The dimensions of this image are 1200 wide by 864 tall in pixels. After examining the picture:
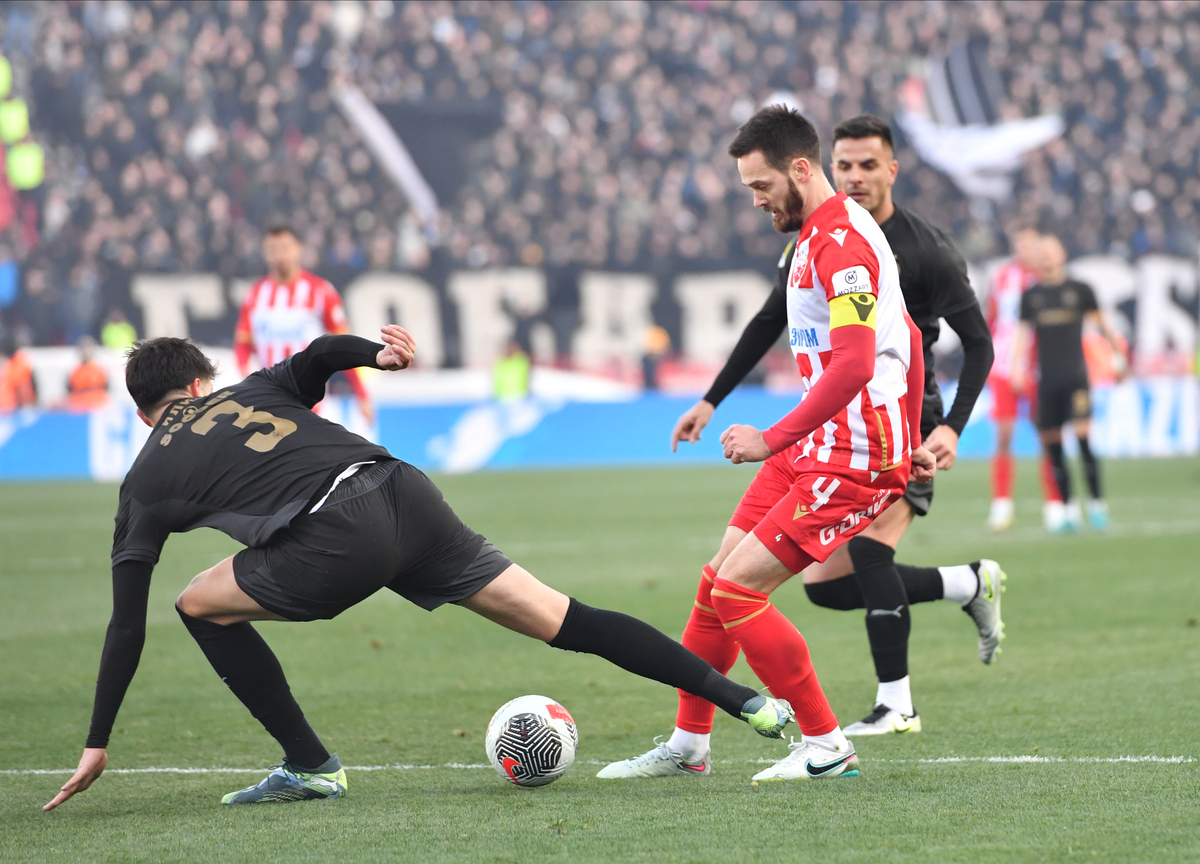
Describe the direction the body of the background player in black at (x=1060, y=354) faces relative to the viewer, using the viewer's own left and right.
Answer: facing the viewer

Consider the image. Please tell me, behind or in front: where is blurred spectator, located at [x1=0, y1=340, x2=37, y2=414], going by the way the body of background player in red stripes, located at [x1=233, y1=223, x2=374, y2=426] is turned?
behind

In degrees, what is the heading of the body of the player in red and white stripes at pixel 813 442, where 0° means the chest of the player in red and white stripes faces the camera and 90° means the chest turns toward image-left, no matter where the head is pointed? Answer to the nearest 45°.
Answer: approximately 90°

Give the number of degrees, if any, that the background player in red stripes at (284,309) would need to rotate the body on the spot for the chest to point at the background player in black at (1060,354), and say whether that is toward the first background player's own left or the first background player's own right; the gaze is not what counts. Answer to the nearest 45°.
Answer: approximately 90° to the first background player's own left

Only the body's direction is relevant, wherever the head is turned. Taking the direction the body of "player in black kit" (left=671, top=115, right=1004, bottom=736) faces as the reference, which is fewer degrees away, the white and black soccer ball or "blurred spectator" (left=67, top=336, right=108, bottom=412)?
the white and black soccer ball

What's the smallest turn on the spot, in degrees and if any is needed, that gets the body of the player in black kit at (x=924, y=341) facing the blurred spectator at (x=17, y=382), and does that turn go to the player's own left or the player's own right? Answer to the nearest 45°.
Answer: approximately 90° to the player's own right

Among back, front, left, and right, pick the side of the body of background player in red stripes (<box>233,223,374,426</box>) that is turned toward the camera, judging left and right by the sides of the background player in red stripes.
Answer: front

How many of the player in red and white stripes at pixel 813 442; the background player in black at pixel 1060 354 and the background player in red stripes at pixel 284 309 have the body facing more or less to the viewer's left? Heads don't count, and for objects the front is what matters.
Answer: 1

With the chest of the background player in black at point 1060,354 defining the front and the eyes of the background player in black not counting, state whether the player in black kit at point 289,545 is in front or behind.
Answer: in front

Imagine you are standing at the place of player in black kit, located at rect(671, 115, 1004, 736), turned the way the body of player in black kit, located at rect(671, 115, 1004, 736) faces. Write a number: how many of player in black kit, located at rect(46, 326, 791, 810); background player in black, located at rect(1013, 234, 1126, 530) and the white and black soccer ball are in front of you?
2

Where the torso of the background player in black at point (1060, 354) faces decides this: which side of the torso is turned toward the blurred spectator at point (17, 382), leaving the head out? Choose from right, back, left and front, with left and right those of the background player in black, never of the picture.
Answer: right

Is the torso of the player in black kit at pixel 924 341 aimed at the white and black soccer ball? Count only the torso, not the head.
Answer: yes

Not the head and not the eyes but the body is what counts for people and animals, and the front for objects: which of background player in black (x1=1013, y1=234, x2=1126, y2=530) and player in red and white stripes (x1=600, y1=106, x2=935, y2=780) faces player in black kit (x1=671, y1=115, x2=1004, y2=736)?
the background player in black
